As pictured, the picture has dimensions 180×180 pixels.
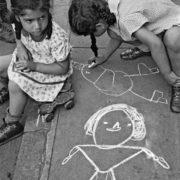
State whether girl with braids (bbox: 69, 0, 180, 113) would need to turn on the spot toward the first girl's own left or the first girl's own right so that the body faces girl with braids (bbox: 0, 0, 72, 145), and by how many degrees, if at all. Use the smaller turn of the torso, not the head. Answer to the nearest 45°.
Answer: approximately 45° to the first girl's own left

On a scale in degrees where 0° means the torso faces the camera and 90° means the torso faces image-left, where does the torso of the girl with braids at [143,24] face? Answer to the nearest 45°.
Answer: approximately 90°

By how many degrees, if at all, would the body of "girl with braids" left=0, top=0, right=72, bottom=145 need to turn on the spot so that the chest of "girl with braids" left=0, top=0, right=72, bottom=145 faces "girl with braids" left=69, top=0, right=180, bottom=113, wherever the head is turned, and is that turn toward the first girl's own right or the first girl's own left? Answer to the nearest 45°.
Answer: approximately 135° to the first girl's own left

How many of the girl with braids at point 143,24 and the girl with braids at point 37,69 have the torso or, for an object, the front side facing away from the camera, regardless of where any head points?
0

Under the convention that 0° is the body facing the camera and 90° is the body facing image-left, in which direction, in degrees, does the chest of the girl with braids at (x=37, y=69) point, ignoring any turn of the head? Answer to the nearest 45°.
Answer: approximately 45°
